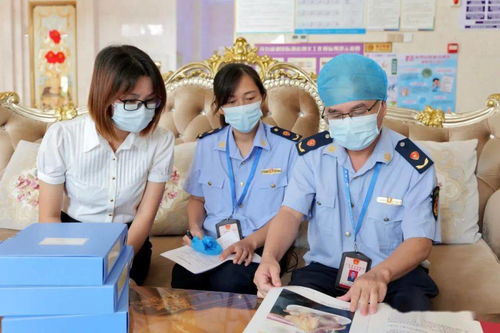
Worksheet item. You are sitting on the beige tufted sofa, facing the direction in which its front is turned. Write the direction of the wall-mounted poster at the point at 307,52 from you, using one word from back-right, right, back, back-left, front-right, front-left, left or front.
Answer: back

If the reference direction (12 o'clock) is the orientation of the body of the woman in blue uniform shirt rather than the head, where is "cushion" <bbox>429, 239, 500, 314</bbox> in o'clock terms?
The cushion is roughly at 10 o'clock from the woman in blue uniform shirt.

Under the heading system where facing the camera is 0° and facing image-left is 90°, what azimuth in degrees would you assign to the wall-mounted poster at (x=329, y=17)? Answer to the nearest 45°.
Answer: approximately 0°

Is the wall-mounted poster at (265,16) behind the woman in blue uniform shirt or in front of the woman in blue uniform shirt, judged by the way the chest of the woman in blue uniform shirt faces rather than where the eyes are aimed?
behind

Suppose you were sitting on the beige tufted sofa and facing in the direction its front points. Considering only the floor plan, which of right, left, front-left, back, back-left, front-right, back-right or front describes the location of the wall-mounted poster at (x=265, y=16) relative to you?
back
